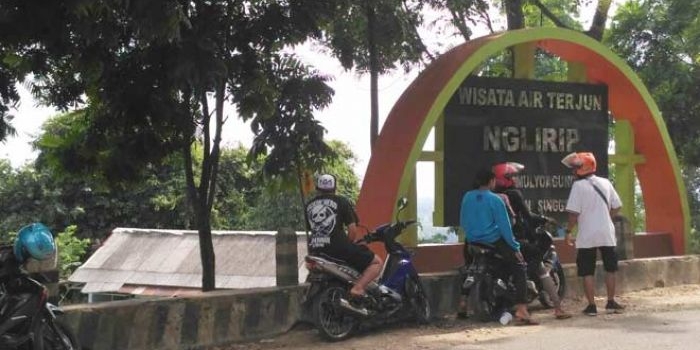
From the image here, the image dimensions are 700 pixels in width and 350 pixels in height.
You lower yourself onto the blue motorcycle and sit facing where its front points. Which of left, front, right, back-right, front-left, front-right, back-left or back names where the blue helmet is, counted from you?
back

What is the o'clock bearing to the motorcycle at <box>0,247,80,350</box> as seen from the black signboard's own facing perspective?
The motorcycle is roughly at 1 o'clock from the black signboard.

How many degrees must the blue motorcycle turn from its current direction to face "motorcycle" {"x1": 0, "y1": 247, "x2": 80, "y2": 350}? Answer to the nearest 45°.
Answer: approximately 180°

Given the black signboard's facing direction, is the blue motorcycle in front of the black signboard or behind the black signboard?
in front

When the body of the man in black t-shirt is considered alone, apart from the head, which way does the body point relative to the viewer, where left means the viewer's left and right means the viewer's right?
facing away from the viewer and to the right of the viewer

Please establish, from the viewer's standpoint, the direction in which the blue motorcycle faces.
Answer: facing away from the viewer and to the right of the viewer

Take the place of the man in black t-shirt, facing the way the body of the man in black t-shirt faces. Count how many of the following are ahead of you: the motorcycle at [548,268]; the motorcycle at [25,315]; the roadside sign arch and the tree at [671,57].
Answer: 3

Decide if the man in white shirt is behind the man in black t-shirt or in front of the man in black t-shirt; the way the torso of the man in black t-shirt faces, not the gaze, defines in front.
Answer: in front

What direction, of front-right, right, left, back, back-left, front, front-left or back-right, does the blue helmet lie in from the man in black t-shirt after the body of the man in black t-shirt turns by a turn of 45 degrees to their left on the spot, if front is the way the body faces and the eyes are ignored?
back-left

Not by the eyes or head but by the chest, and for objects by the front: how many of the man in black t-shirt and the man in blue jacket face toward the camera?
0

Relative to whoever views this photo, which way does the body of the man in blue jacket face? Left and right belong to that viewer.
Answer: facing away from the viewer and to the right of the viewer
